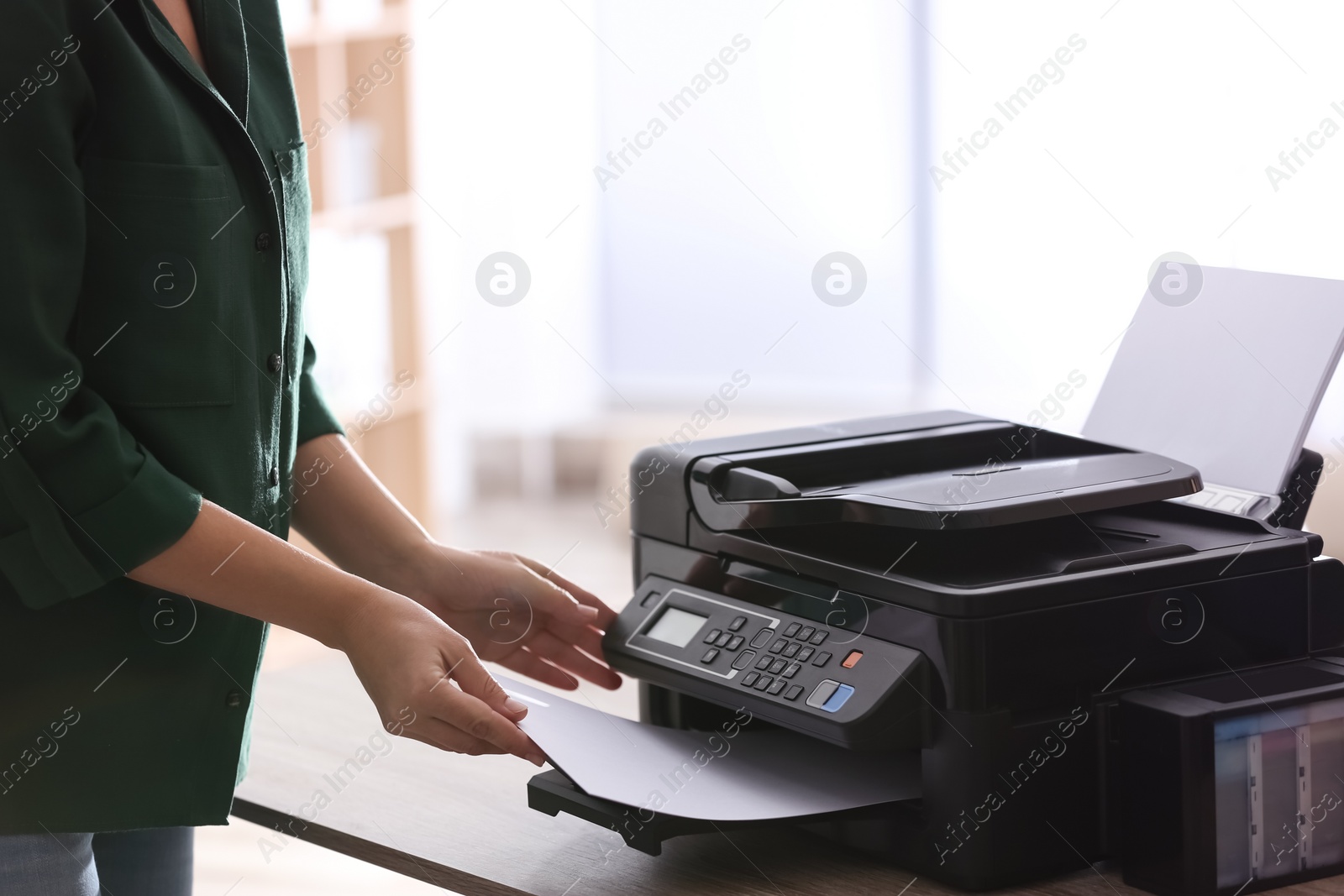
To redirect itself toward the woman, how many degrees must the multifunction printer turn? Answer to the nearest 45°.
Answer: approximately 45° to its right

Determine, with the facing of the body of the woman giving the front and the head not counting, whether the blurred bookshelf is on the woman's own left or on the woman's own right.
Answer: on the woman's own left

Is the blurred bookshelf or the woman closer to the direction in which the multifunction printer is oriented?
the woman

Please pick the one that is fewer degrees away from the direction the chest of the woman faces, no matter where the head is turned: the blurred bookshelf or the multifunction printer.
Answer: the multifunction printer

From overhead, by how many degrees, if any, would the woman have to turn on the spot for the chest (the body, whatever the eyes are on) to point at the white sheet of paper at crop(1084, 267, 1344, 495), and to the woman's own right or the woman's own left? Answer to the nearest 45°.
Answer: approximately 45° to the woman's own left

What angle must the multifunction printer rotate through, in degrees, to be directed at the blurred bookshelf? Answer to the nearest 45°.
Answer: approximately 90° to its right

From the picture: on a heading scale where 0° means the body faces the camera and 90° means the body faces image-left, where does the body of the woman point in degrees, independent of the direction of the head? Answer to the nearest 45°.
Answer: approximately 315°

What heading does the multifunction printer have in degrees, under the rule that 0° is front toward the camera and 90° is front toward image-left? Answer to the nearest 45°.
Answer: approximately 45°
